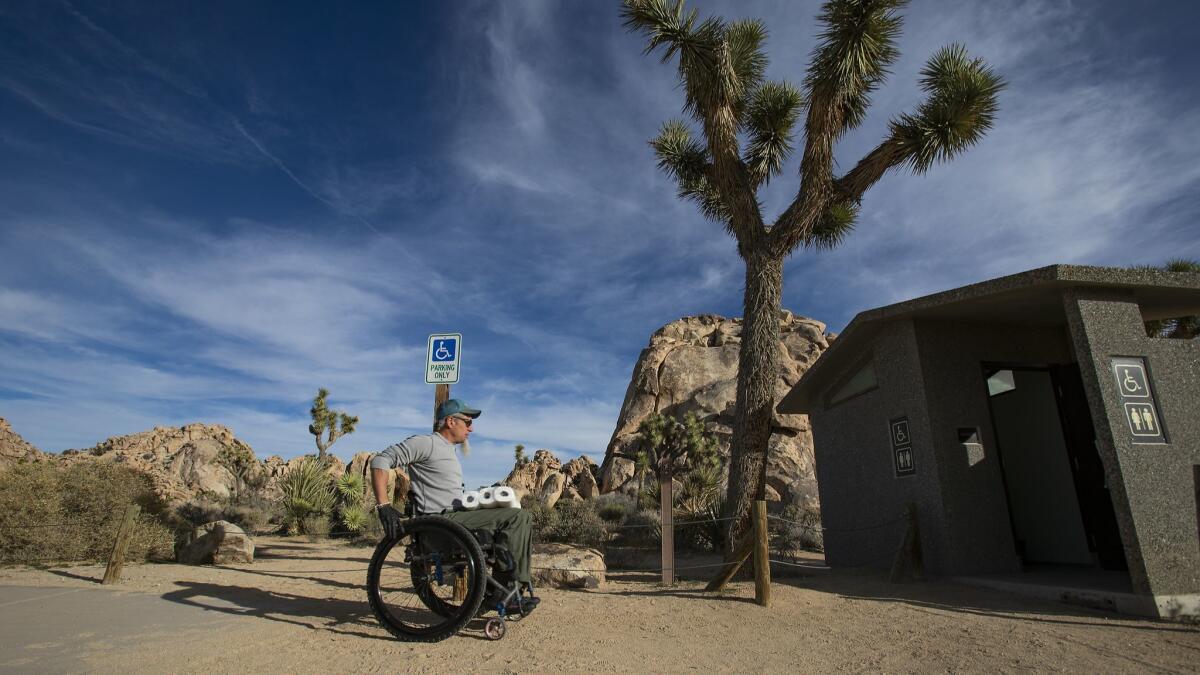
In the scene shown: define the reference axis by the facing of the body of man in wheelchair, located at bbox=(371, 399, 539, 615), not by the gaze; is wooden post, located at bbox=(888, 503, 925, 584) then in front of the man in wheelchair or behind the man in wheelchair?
in front

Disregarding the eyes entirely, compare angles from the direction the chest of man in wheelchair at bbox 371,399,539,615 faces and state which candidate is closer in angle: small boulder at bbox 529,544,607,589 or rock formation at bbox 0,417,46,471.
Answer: the small boulder

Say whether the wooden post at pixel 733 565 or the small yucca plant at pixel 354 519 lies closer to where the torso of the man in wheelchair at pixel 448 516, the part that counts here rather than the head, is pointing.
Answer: the wooden post

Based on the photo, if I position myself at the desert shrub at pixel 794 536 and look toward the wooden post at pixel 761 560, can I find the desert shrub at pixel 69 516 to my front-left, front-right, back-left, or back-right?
front-right

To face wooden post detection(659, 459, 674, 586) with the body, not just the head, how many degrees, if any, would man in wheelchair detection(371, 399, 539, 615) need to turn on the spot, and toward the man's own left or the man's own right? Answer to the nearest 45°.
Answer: approximately 45° to the man's own left

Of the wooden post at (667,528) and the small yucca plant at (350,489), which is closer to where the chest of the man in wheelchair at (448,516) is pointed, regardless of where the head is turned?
the wooden post

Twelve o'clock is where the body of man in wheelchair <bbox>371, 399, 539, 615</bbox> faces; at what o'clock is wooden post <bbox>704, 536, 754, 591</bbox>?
The wooden post is roughly at 11 o'clock from the man in wheelchair.

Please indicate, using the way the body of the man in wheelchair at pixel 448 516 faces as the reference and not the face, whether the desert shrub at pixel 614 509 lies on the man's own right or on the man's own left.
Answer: on the man's own left

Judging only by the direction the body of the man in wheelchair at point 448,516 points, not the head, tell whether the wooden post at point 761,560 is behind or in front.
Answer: in front

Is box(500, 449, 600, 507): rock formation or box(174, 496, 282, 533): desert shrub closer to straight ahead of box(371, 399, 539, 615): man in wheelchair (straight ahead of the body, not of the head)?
the rock formation

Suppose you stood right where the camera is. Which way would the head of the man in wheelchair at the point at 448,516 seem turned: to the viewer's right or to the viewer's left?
to the viewer's right

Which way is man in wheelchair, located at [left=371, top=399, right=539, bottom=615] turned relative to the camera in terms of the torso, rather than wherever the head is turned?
to the viewer's right
